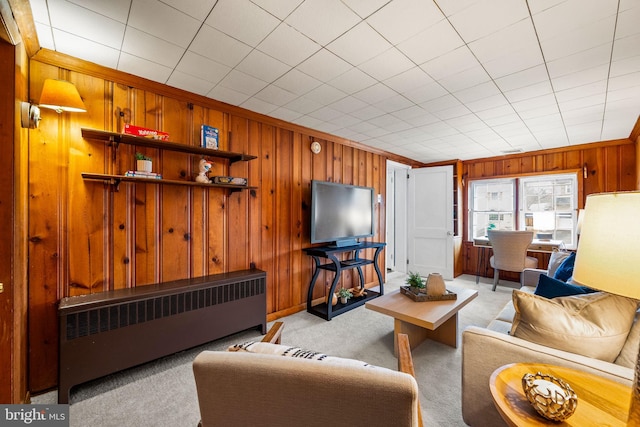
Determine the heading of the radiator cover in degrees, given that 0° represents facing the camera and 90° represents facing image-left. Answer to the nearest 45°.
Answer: approximately 315°

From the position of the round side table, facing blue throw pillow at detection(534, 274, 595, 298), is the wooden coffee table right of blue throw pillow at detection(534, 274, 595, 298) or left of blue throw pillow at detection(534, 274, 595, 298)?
left

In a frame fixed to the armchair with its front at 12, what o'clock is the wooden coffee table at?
The wooden coffee table is roughly at 1 o'clock from the armchair.

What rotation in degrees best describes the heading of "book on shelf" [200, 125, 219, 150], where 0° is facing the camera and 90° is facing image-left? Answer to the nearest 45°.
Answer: approximately 315°

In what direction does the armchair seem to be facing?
away from the camera

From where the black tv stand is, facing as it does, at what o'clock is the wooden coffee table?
The wooden coffee table is roughly at 12 o'clock from the black tv stand.

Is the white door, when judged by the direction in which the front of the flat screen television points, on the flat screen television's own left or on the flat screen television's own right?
on the flat screen television's own left

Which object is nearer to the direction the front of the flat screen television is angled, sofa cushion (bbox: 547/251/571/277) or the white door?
the sofa cushion

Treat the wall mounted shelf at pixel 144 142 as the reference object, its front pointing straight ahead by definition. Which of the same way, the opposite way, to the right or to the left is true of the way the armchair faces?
to the left

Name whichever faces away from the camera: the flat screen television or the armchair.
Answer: the armchair

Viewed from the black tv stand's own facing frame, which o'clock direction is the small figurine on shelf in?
The small figurine on shelf is roughly at 3 o'clock from the black tv stand.

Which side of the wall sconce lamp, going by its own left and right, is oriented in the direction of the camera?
right
